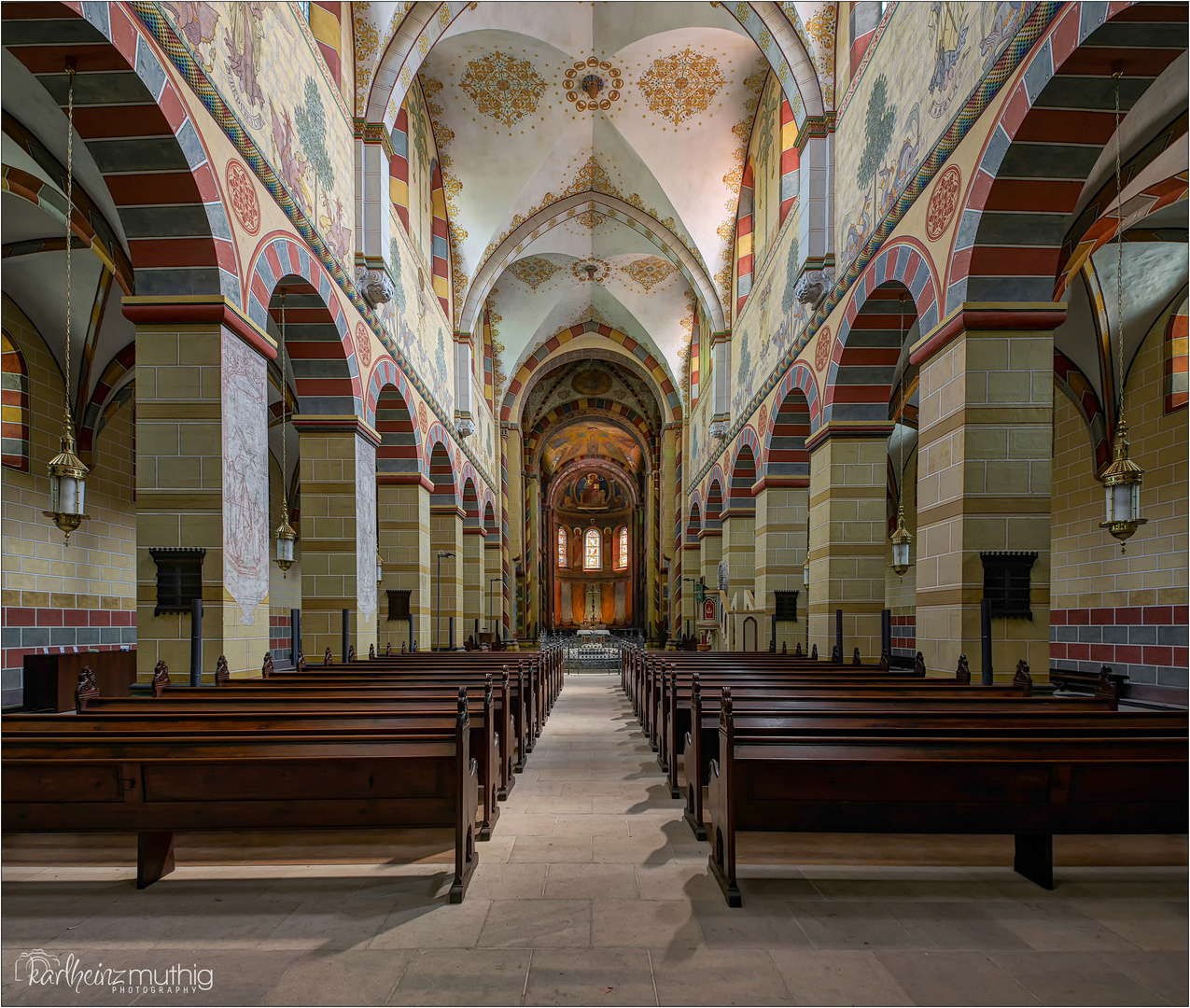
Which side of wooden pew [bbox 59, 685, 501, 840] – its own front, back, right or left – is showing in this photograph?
back

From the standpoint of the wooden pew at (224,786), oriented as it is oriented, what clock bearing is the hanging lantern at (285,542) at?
The hanging lantern is roughly at 12 o'clock from the wooden pew.

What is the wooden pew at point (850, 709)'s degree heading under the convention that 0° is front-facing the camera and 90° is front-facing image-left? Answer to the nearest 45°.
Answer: approximately 180°

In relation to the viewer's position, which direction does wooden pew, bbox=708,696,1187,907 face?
facing away from the viewer

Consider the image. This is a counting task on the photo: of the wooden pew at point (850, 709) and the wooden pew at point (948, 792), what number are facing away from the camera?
2

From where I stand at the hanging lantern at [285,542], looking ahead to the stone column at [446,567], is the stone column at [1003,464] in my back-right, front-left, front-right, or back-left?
back-right

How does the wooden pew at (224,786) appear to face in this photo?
away from the camera

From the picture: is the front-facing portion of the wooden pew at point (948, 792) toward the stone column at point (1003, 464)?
yes

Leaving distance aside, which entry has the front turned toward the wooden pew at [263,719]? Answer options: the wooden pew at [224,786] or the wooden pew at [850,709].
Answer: the wooden pew at [224,786]
